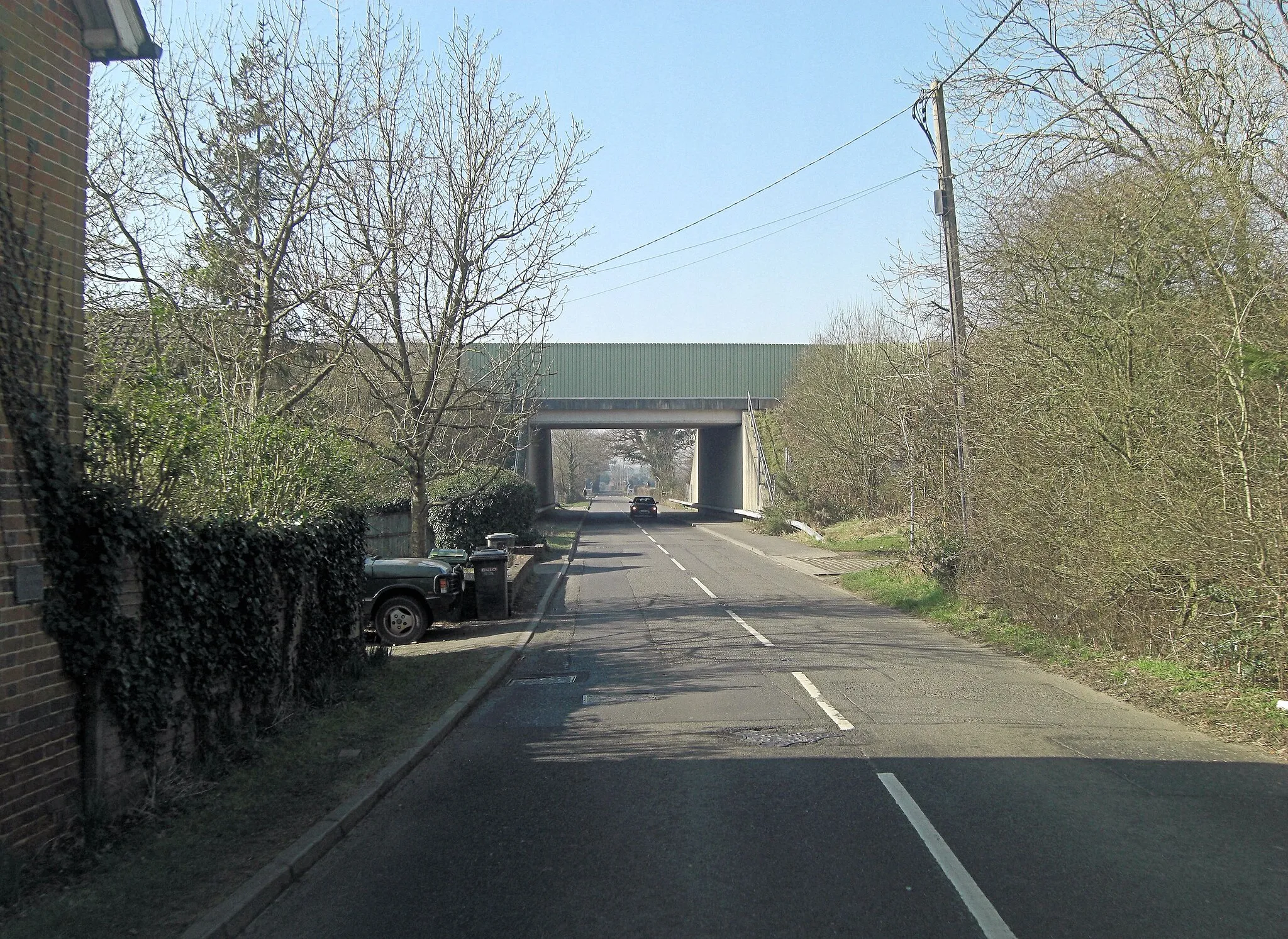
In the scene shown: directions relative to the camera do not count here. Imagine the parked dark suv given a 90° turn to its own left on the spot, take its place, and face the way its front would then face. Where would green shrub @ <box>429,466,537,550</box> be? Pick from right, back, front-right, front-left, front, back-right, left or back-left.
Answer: front

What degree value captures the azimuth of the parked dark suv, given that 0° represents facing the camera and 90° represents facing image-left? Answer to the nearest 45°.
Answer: approximately 270°

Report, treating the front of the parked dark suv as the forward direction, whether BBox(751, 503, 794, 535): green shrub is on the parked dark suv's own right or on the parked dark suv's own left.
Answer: on the parked dark suv's own left

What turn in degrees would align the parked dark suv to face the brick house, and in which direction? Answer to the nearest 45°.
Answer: approximately 90° to its right

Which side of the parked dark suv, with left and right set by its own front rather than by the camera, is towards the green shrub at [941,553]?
front

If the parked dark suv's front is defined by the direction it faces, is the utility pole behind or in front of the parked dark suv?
in front

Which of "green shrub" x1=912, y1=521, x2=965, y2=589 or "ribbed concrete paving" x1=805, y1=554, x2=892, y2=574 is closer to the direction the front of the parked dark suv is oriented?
the green shrub

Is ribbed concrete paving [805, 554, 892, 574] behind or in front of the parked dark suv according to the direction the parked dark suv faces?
in front

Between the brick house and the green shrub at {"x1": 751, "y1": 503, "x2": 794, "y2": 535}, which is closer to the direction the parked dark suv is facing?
the green shrub

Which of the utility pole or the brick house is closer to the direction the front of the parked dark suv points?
the utility pole
